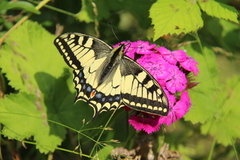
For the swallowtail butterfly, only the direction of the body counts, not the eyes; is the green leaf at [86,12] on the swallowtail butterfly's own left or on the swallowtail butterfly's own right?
on the swallowtail butterfly's own left

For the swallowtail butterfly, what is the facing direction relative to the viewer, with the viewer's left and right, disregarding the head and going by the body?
facing away from the viewer and to the right of the viewer

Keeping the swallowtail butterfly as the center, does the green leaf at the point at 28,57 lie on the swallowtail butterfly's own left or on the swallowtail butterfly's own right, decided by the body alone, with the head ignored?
on the swallowtail butterfly's own left
